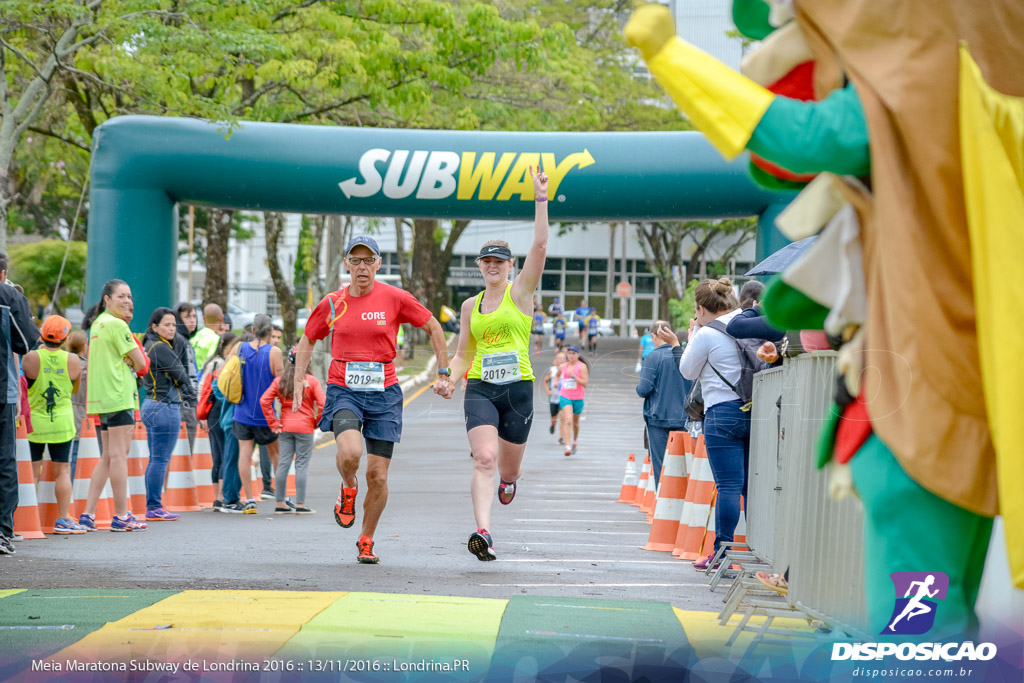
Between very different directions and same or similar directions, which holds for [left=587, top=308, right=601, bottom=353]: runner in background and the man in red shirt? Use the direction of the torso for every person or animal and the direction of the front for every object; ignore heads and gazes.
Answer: same or similar directions

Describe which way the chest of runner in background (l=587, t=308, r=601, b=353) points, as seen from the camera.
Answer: toward the camera

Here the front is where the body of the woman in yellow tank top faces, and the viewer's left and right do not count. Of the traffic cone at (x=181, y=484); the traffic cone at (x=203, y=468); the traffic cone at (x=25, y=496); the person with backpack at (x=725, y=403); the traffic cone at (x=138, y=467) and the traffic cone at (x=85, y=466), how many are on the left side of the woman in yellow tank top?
1

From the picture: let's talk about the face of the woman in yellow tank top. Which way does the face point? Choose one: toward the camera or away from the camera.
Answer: toward the camera

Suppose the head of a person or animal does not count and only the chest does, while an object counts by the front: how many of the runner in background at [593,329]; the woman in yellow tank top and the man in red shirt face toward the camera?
3

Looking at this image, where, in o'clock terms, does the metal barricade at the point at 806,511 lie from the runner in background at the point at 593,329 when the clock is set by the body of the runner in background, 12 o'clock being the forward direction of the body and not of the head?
The metal barricade is roughly at 12 o'clock from the runner in background.

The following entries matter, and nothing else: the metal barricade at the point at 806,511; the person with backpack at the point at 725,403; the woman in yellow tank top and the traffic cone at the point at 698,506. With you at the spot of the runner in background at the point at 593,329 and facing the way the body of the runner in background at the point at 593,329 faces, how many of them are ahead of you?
4

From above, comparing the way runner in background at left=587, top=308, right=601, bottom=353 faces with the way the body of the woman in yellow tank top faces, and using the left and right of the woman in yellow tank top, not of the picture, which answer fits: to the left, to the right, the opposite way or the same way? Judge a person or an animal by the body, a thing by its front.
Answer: the same way

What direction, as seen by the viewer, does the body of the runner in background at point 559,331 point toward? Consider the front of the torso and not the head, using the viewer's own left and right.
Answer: facing the viewer

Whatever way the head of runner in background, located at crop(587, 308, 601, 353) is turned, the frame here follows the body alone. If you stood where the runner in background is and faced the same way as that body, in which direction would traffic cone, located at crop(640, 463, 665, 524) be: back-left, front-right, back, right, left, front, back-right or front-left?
front

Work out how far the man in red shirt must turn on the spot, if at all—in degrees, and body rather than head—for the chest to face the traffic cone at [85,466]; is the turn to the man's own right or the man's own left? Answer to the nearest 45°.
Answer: approximately 135° to the man's own right

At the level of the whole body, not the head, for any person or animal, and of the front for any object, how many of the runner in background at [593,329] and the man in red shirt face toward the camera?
2

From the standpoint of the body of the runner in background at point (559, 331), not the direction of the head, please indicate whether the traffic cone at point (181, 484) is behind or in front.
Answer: in front

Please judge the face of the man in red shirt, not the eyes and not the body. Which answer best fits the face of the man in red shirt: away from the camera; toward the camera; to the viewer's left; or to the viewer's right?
toward the camera

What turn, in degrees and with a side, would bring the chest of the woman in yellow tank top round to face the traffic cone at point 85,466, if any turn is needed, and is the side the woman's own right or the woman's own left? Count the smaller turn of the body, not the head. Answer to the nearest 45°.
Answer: approximately 135° to the woman's own right

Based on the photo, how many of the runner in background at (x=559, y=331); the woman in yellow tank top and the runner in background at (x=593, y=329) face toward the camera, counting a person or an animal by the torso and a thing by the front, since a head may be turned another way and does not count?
3

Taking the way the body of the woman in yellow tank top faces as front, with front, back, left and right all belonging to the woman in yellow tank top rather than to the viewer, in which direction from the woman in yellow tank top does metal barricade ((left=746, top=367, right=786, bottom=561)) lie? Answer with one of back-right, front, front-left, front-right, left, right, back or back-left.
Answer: front-left
